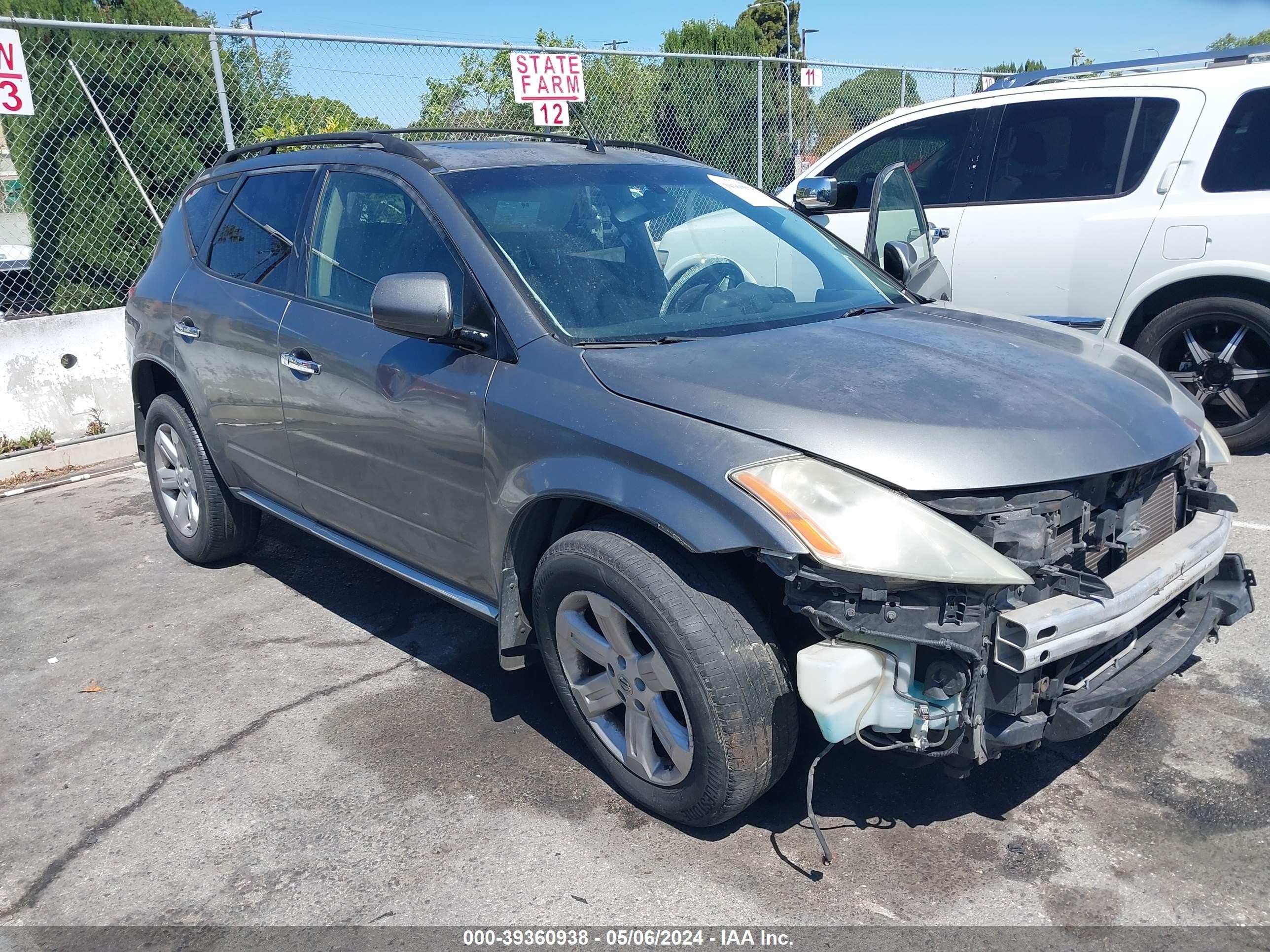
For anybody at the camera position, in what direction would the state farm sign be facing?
facing the viewer

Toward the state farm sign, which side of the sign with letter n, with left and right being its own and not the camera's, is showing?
left

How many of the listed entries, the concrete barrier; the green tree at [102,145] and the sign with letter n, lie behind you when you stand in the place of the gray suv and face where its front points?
3

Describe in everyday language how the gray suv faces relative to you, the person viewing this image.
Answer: facing the viewer and to the right of the viewer

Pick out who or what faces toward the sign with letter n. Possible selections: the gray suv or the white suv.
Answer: the white suv

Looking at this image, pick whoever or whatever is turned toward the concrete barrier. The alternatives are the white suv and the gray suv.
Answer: the white suv

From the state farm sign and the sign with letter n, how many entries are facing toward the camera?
2

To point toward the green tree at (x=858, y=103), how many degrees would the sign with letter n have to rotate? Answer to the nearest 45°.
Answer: approximately 90° to its left

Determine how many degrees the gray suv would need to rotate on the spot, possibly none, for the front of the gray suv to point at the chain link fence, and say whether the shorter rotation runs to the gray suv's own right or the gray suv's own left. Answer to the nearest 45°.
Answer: approximately 180°

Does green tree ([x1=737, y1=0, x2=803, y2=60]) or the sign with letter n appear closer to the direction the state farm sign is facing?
the sign with letter n

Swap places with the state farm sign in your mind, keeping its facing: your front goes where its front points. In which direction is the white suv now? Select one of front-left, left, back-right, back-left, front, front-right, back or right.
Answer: front-left
